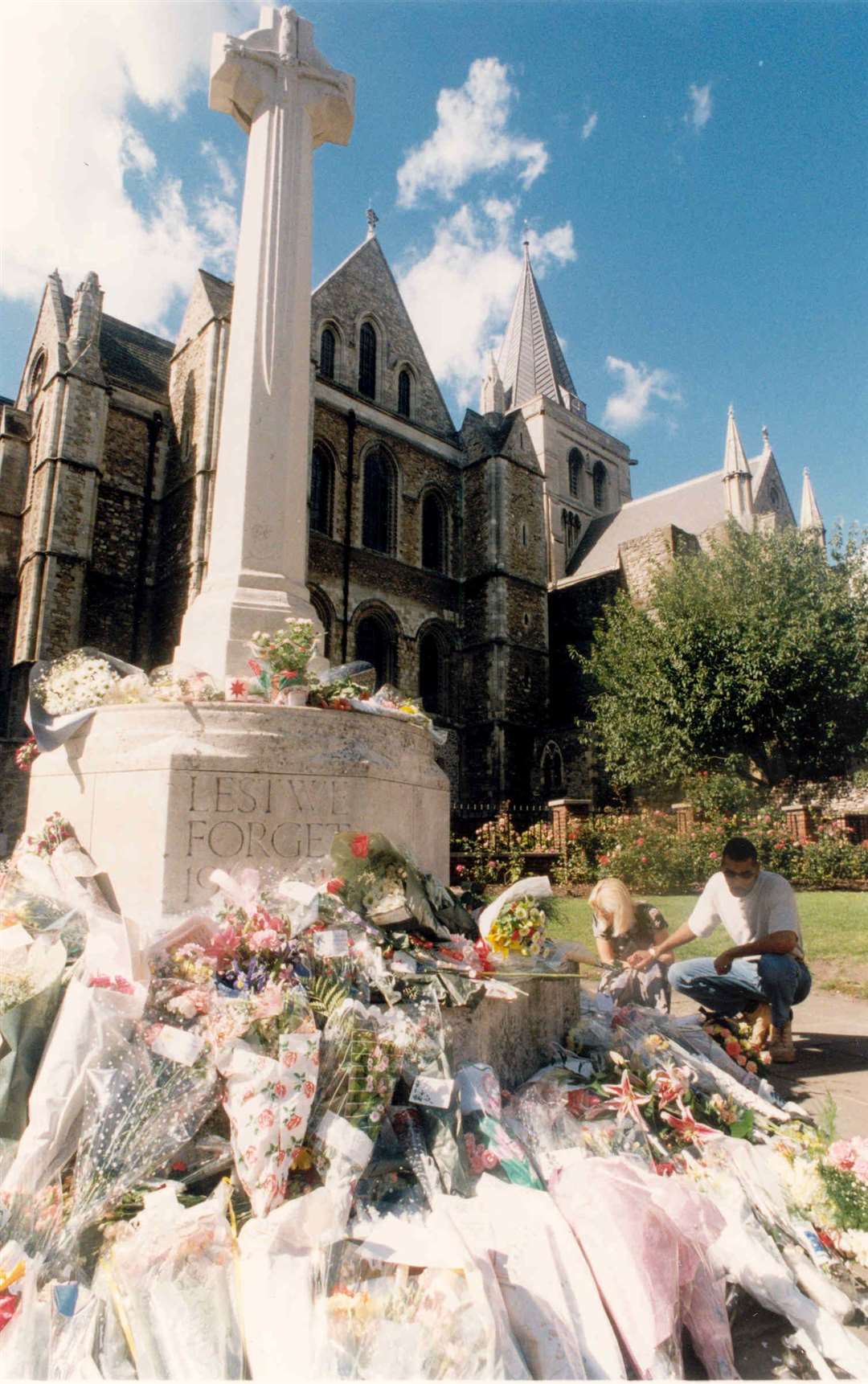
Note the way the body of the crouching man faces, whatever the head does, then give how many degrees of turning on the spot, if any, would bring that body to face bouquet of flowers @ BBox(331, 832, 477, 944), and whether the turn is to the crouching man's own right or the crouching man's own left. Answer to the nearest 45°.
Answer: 0° — they already face it

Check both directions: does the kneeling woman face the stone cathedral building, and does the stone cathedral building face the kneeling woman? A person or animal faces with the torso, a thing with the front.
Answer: no

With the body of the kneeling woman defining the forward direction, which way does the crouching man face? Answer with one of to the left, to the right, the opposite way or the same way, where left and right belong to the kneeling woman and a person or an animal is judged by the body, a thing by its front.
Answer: the same way

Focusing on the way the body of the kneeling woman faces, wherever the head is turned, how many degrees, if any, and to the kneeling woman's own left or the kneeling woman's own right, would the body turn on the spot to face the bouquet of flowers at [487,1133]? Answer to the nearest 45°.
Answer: approximately 45° to the kneeling woman's own left

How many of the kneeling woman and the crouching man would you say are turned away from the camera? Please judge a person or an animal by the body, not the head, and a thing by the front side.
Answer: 0

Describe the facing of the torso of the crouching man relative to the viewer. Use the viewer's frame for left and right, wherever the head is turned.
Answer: facing the viewer and to the left of the viewer

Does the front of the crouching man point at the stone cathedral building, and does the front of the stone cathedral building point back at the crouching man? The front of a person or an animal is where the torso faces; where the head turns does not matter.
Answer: no

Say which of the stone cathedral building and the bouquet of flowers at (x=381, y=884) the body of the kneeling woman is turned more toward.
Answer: the bouquet of flowers

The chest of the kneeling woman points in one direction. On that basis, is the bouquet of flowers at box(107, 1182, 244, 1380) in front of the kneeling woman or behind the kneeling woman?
in front

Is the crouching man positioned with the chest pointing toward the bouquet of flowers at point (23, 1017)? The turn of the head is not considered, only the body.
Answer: yes

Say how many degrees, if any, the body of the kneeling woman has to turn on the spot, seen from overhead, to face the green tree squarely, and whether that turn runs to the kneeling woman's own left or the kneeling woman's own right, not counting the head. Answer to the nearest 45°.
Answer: approximately 135° to the kneeling woman's own right
